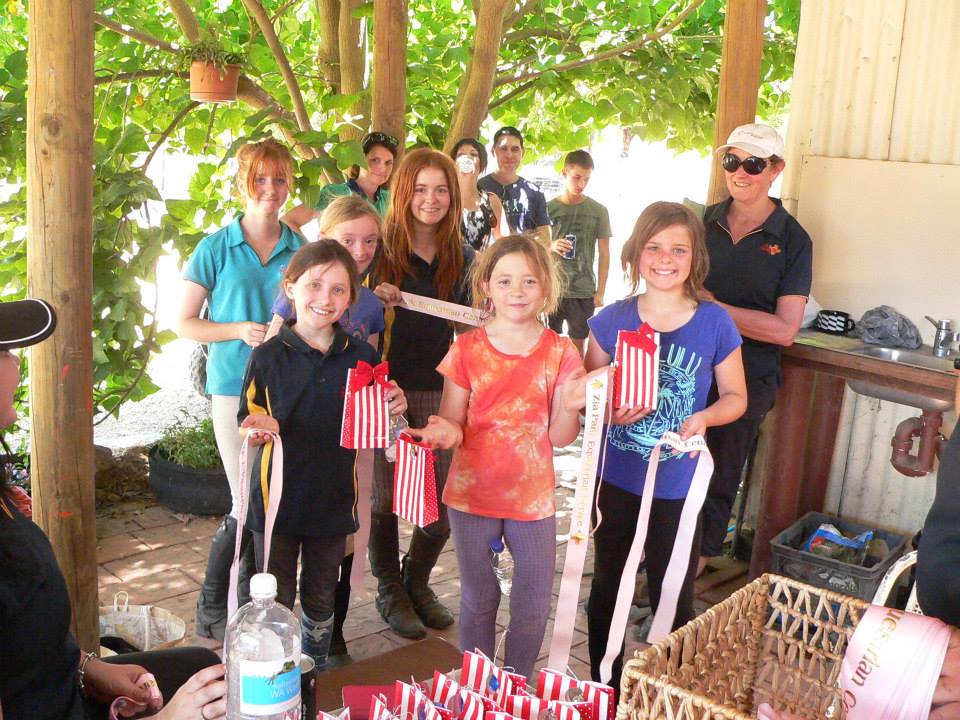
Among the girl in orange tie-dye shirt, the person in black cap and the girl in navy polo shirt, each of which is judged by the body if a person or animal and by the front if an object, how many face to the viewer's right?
1

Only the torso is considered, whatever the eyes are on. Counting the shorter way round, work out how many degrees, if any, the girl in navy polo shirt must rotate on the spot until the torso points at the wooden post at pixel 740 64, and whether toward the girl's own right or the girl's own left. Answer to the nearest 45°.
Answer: approximately 135° to the girl's own left

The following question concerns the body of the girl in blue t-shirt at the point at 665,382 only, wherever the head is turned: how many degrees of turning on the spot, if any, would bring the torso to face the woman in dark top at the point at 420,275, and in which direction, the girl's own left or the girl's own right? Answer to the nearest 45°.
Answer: approximately 135° to the girl's own right

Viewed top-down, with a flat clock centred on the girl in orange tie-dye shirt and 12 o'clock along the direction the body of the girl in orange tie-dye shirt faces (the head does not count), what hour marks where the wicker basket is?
The wicker basket is roughly at 11 o'clock from the girl in orange tie-dye shirt.

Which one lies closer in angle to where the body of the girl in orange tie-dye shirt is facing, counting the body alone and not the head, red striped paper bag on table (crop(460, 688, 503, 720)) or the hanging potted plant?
the red striped paper bag on table

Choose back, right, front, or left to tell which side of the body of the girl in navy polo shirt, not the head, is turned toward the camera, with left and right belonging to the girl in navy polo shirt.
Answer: front

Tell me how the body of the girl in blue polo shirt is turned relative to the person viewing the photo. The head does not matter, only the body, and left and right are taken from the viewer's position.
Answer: facing the viewer and to the right of the viewer

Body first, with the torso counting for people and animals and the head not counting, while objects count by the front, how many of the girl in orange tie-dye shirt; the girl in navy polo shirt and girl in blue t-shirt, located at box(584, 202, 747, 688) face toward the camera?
3

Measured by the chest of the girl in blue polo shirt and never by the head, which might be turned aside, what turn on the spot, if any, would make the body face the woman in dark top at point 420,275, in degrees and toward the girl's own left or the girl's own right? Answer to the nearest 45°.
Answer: approximately 45° to the girl's own left

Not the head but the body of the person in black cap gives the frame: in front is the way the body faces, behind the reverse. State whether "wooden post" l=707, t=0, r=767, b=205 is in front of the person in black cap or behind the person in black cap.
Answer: in front

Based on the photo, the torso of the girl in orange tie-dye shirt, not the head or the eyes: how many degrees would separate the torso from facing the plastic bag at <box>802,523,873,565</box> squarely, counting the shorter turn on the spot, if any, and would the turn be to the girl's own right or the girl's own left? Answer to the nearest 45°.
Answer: approximately 135° to the girl's own left

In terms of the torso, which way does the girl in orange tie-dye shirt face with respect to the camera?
toward the camera

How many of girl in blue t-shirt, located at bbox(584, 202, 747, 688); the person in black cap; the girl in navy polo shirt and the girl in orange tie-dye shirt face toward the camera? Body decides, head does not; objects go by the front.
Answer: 3

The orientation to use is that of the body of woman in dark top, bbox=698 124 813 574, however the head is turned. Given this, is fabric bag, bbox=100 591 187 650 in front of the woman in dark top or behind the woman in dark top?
in front
